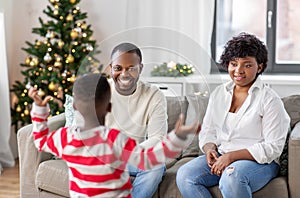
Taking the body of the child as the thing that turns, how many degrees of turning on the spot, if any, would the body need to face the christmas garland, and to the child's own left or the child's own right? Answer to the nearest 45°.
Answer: approximately 45° to the child's own right

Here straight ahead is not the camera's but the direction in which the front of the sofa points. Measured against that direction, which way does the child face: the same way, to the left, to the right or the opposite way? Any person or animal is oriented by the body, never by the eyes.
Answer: the opposite way

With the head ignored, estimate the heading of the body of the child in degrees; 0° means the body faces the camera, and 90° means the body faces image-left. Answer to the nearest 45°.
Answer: approximately 180°

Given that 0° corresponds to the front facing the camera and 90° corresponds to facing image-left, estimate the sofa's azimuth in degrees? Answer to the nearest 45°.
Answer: approximately 0°

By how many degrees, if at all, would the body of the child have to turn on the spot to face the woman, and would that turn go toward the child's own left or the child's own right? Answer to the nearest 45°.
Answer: approximately 45° to the child's own right

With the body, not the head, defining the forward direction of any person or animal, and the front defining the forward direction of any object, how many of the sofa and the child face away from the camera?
1

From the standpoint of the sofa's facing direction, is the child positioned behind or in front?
in front

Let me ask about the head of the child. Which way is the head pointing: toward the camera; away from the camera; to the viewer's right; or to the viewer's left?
away from the camera

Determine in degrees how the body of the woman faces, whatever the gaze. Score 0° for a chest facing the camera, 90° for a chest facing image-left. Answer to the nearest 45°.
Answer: approximately 45°

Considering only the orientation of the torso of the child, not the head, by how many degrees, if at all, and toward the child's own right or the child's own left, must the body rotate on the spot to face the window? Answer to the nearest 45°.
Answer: approximately 45° to the child's own right
